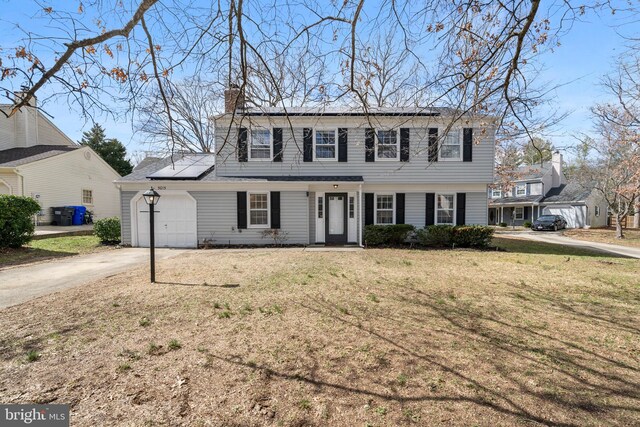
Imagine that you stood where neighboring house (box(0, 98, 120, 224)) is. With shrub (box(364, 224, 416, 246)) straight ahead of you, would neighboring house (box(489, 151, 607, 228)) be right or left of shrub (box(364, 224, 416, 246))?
left

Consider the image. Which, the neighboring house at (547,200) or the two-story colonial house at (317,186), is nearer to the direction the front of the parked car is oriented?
the two-story colonial house

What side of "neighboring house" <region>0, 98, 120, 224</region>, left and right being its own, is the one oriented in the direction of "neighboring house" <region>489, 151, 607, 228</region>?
left

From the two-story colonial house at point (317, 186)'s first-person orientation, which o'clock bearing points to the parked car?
The parked car is roughly at 8 o'clock from the two-story colonial house.

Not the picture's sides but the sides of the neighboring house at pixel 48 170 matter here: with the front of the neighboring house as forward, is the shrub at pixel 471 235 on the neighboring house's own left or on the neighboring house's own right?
on the neighboring house's own left

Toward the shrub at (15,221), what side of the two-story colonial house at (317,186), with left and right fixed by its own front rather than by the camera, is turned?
right

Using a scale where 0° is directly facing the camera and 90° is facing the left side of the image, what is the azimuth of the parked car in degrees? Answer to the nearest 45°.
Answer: approximately 45°
